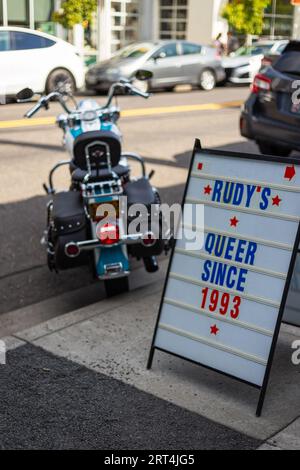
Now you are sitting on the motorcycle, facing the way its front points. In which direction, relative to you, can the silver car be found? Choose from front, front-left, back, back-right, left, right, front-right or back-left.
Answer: front

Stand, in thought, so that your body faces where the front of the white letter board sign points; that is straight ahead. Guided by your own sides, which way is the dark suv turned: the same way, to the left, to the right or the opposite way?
the opposite way

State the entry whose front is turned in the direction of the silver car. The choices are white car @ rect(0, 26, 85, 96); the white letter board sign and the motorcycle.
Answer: the motorcycle

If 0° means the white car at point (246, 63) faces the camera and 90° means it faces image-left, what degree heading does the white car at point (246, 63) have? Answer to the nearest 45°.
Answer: approximately 45°

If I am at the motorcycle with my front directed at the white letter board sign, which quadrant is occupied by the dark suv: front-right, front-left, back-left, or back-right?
back-left

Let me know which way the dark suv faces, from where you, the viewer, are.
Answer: facing away from the viewer and to the right of the viewer

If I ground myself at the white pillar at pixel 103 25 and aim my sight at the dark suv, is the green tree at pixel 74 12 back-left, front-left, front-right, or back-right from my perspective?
back-right

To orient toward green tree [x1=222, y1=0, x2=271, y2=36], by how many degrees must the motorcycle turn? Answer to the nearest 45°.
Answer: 0° — it already faces it

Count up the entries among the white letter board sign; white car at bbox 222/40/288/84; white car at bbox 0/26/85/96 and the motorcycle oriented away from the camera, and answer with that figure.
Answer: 1

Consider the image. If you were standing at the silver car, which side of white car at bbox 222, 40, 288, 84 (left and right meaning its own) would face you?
front

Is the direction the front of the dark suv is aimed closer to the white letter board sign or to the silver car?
the silver car

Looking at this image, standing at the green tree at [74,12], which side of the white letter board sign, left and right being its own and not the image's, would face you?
right

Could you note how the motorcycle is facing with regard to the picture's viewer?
facing away from the viewer

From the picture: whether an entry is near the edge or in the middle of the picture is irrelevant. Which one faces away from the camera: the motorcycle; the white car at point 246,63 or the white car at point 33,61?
the motorcycle

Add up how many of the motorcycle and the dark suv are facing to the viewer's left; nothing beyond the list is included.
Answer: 0

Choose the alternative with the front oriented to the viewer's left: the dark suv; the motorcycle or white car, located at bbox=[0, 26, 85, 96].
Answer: the white car

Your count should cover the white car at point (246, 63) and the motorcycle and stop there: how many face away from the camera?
1

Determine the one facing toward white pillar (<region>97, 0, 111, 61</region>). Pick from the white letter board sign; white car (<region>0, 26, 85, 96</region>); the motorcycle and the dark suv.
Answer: the motorcycle

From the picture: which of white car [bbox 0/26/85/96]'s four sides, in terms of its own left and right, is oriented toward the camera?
left
